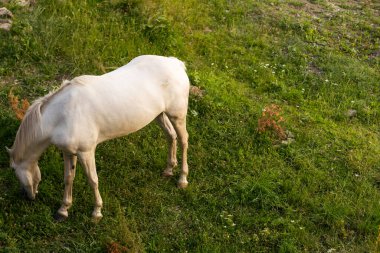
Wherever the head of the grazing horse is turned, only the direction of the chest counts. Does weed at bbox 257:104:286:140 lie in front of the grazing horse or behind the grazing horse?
behind

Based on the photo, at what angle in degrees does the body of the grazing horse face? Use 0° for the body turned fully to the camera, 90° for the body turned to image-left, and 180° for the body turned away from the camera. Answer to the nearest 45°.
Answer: approximately 45°

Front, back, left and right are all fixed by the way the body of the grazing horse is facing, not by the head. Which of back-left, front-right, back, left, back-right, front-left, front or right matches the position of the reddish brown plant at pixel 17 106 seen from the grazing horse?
right
